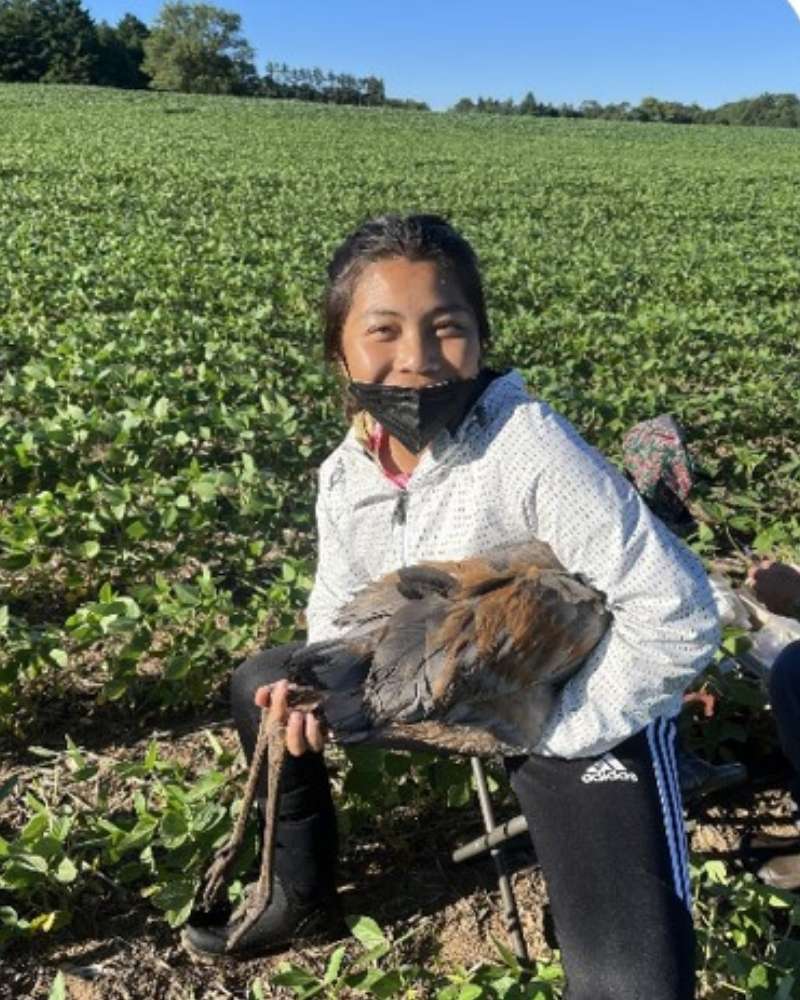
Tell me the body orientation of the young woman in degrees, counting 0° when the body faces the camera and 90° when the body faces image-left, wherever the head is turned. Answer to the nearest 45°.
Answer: approximately 45°
